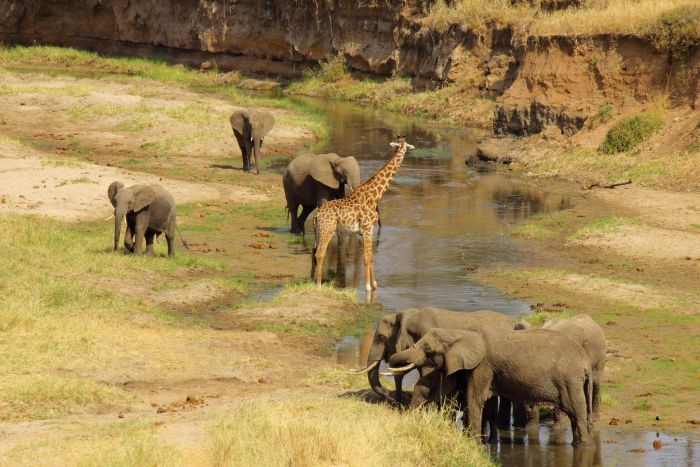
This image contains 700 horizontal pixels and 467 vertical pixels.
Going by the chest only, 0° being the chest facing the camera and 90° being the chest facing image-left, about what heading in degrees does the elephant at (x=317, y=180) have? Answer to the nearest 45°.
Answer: approximately 270°

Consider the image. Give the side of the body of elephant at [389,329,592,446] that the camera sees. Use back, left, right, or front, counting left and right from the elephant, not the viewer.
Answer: left

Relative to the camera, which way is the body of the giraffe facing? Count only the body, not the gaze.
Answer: to the viewer's right

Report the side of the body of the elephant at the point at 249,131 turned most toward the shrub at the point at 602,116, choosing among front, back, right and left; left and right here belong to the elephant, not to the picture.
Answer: left

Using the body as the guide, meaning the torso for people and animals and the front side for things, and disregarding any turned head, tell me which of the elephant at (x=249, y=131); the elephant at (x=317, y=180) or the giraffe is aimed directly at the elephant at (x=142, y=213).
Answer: the elephant at (x=249, y=131)

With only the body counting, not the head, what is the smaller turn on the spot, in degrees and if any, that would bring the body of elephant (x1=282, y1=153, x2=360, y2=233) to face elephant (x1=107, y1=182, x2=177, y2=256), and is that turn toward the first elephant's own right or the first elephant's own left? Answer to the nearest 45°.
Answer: approximately 135° to the first elephant's own right

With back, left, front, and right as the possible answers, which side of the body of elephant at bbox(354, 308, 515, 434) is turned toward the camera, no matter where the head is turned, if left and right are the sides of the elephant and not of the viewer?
left

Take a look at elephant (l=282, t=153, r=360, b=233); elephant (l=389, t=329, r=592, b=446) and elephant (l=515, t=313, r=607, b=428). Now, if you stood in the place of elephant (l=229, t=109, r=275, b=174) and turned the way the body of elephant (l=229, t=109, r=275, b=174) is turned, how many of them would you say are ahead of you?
3

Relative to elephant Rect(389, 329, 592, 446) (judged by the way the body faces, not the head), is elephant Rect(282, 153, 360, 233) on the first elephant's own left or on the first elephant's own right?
on the first elephant's own right

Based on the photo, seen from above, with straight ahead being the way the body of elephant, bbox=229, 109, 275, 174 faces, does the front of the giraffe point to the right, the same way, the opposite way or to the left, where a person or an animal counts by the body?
to the left

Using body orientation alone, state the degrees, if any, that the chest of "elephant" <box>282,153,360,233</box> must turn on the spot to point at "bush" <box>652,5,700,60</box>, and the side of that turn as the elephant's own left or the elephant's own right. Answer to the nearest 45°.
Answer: approximately 45° to the elephant's own left

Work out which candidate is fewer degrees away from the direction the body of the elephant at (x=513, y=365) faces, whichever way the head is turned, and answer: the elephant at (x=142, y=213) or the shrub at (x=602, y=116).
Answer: the elephant

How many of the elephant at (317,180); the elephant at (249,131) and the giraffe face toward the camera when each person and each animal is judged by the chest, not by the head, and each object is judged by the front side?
1
